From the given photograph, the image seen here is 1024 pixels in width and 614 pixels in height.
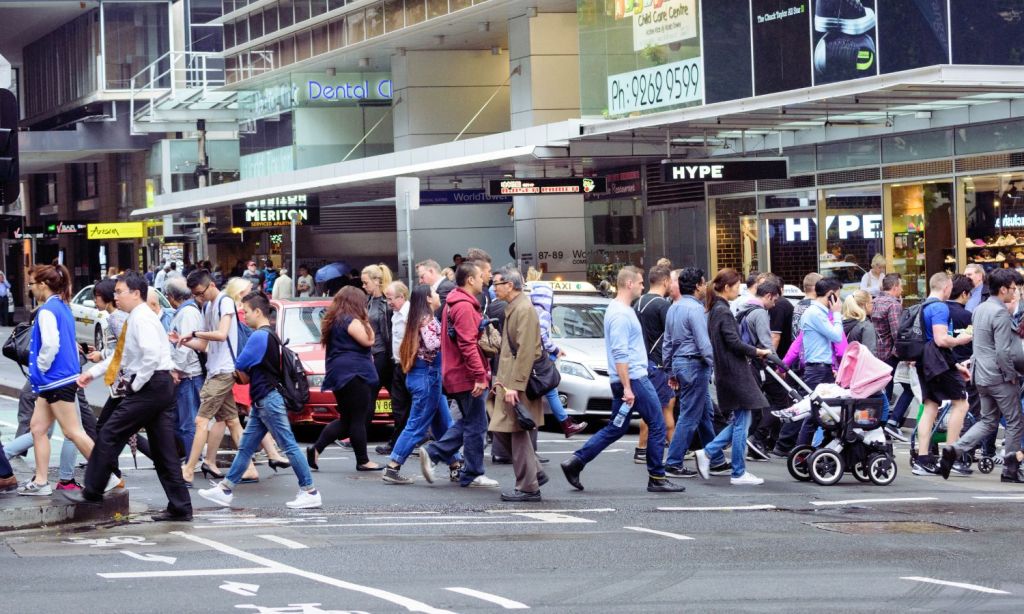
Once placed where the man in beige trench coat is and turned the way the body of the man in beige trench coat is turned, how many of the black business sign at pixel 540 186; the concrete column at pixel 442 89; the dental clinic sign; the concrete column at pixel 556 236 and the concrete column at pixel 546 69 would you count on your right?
5

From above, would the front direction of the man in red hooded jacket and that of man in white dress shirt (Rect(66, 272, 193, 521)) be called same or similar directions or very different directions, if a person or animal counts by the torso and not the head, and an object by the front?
very different directions

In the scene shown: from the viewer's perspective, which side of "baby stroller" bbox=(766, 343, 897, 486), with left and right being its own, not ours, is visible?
right

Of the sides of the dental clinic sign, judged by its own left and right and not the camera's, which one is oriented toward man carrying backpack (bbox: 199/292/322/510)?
front

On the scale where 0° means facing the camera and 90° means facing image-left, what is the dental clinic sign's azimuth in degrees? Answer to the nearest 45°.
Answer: approximately 0°

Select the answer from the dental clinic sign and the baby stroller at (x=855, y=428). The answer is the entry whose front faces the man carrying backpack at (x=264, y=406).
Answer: the dental clinic sign

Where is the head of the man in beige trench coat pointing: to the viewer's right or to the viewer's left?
to the viewer's left

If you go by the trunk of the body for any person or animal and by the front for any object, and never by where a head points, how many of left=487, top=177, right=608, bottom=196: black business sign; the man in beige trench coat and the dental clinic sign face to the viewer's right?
0

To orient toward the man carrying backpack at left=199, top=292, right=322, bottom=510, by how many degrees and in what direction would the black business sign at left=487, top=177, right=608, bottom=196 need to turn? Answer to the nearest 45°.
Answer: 0° — it already faces them

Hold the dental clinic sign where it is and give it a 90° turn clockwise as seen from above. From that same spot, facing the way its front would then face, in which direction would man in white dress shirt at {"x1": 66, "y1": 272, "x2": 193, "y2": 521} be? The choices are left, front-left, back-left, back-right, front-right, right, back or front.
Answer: left

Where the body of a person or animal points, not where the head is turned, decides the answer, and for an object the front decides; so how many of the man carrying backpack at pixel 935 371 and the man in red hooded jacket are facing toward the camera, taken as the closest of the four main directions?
0

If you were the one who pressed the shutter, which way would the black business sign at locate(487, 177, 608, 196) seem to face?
facing the viewer
